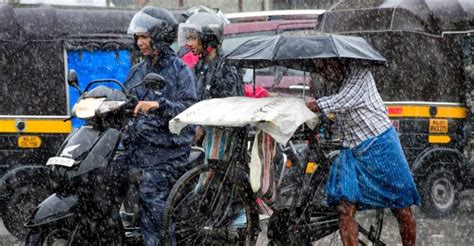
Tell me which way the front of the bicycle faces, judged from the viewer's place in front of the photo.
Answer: facing to the left of the viewer

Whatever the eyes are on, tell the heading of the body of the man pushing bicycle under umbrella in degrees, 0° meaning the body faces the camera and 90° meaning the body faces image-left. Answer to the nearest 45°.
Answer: approximately 90°

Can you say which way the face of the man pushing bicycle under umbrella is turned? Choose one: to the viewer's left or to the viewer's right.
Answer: to the viewer's left

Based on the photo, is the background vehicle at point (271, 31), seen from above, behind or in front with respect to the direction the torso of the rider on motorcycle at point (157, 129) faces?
behind

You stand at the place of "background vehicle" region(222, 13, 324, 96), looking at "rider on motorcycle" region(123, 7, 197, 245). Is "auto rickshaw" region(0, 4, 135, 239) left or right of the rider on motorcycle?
right

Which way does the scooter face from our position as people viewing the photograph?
facing the viewer and to the left of the viewer

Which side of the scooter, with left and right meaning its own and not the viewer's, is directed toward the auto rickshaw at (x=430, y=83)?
back

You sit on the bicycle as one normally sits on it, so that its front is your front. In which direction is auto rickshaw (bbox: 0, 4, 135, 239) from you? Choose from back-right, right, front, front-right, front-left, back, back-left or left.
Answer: front-right
